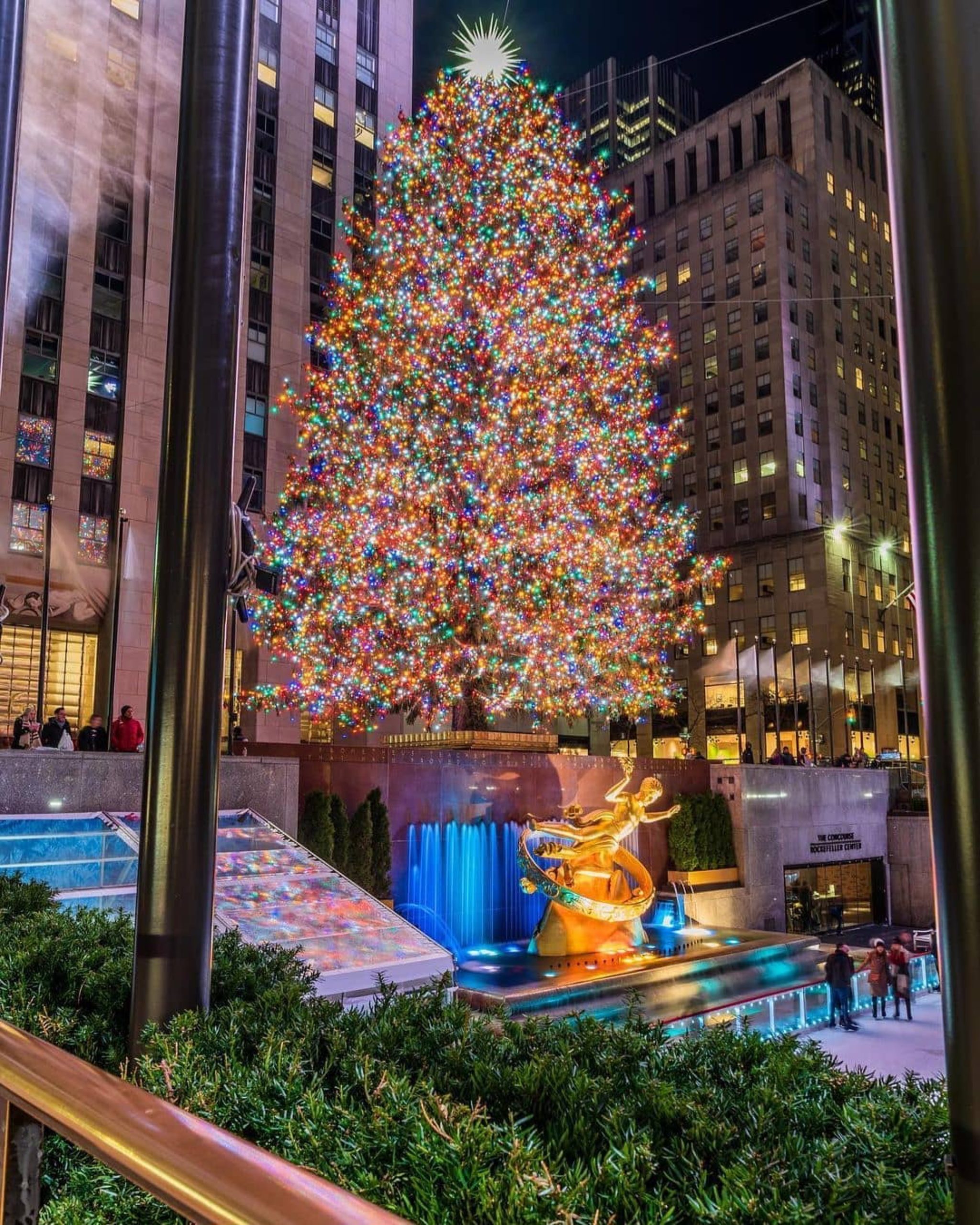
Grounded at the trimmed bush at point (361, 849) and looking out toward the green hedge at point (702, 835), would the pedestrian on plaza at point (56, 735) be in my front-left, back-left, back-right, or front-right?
back-left

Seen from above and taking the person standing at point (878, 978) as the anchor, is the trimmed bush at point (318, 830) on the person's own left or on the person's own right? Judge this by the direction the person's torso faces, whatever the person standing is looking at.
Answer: on the person's own right

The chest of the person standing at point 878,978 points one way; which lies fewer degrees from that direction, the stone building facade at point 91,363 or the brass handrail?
the brass handrail

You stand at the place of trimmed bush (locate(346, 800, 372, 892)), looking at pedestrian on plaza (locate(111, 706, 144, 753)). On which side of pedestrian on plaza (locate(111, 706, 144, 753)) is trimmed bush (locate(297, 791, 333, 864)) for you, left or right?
left

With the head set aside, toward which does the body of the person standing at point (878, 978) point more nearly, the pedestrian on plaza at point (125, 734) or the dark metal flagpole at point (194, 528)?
the dark metal flagpole

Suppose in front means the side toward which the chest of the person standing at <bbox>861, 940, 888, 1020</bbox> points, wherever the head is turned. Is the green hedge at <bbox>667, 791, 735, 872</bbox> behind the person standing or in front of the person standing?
behind

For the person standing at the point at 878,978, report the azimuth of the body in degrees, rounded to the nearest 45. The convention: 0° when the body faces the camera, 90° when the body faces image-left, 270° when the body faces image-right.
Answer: approximately 0°

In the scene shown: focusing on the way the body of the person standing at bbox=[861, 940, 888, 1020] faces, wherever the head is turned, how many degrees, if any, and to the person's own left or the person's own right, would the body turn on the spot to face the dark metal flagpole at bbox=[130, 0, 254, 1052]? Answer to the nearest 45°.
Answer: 0° — they already face it

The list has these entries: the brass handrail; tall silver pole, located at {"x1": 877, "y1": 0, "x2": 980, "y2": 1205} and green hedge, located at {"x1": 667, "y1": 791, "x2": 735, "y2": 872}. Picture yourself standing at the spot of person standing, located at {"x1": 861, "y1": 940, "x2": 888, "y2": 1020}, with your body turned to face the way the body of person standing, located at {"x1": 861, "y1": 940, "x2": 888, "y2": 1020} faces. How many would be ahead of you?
2

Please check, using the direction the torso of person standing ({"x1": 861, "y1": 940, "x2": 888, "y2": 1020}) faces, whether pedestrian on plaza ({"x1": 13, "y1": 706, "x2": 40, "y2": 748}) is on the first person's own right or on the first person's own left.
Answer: on the first person's own right

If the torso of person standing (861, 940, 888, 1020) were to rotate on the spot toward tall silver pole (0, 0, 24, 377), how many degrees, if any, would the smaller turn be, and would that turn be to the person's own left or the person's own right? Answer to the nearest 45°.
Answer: approximately 45° to the person's own right

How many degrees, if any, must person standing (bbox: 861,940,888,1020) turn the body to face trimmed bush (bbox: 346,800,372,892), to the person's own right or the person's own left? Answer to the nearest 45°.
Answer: approximately 90° to the person's own right
